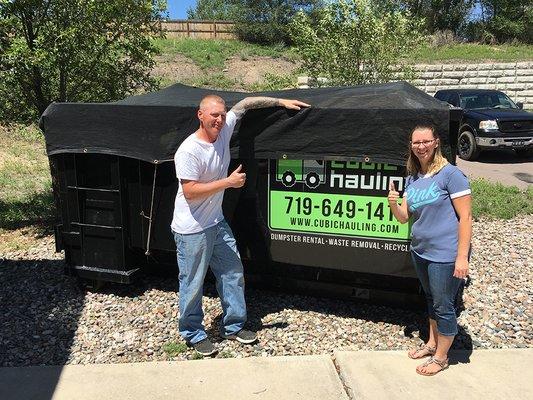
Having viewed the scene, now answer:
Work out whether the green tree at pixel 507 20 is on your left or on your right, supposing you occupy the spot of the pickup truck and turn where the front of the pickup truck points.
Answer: on your left

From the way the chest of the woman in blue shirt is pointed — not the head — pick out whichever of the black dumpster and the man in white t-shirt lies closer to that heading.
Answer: the man in white t-shirt

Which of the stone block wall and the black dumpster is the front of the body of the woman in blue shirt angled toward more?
the black dumpster

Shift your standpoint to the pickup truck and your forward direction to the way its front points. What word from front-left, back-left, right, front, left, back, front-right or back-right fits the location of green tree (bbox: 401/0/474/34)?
back-left

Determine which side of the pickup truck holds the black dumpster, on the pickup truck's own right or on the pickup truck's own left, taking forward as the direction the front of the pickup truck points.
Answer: on the pickup truck's own right

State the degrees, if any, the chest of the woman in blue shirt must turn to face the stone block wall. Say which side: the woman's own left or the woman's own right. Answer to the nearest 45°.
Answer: approximately 135° to the woman's own right

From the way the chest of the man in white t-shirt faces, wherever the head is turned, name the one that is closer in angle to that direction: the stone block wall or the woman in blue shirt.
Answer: the woman in blue shirt

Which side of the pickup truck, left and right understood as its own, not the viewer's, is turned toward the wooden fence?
back
